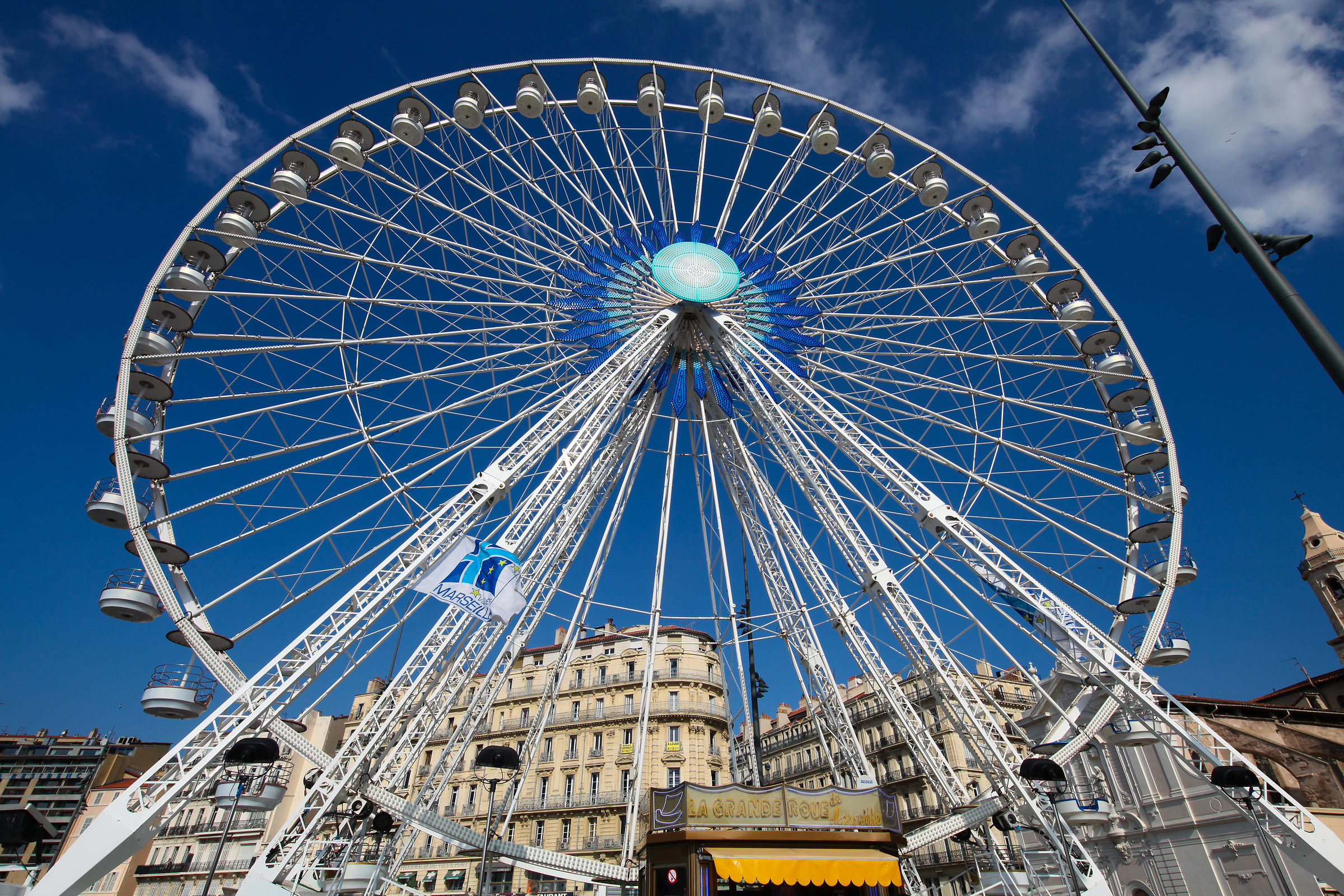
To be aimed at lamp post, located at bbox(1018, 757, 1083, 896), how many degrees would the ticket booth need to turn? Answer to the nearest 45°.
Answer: approximately 90° to its left

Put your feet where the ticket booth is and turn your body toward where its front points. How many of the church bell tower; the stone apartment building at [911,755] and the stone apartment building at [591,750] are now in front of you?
0

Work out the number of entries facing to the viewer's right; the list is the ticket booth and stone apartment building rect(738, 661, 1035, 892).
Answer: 0

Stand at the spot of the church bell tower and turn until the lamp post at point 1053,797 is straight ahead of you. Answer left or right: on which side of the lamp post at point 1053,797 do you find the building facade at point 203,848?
right

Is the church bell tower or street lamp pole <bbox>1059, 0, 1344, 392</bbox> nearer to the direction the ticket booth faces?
the street lamp pole

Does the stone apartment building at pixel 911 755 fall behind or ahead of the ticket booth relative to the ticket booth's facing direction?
behind

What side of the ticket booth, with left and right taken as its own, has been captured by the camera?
front

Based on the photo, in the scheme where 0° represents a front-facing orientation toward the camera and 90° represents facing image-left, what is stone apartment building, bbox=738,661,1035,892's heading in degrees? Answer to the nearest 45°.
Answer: approximately 45°

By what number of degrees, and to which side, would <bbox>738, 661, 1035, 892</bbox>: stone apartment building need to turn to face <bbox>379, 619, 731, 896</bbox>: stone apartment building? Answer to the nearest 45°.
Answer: approximately 45° to its right

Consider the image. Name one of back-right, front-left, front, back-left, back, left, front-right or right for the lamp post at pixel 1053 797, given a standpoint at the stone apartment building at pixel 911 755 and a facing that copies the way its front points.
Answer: front-left

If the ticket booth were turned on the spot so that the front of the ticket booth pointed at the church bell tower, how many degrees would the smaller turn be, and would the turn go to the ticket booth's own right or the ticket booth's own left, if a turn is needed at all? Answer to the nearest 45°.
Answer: approximately 135° to the ticket booth's own left

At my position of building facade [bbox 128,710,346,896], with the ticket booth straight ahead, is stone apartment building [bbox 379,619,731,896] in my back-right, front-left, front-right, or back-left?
front-left

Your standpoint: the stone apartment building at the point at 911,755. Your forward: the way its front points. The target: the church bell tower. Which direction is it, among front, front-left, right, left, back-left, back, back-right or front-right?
back-left
